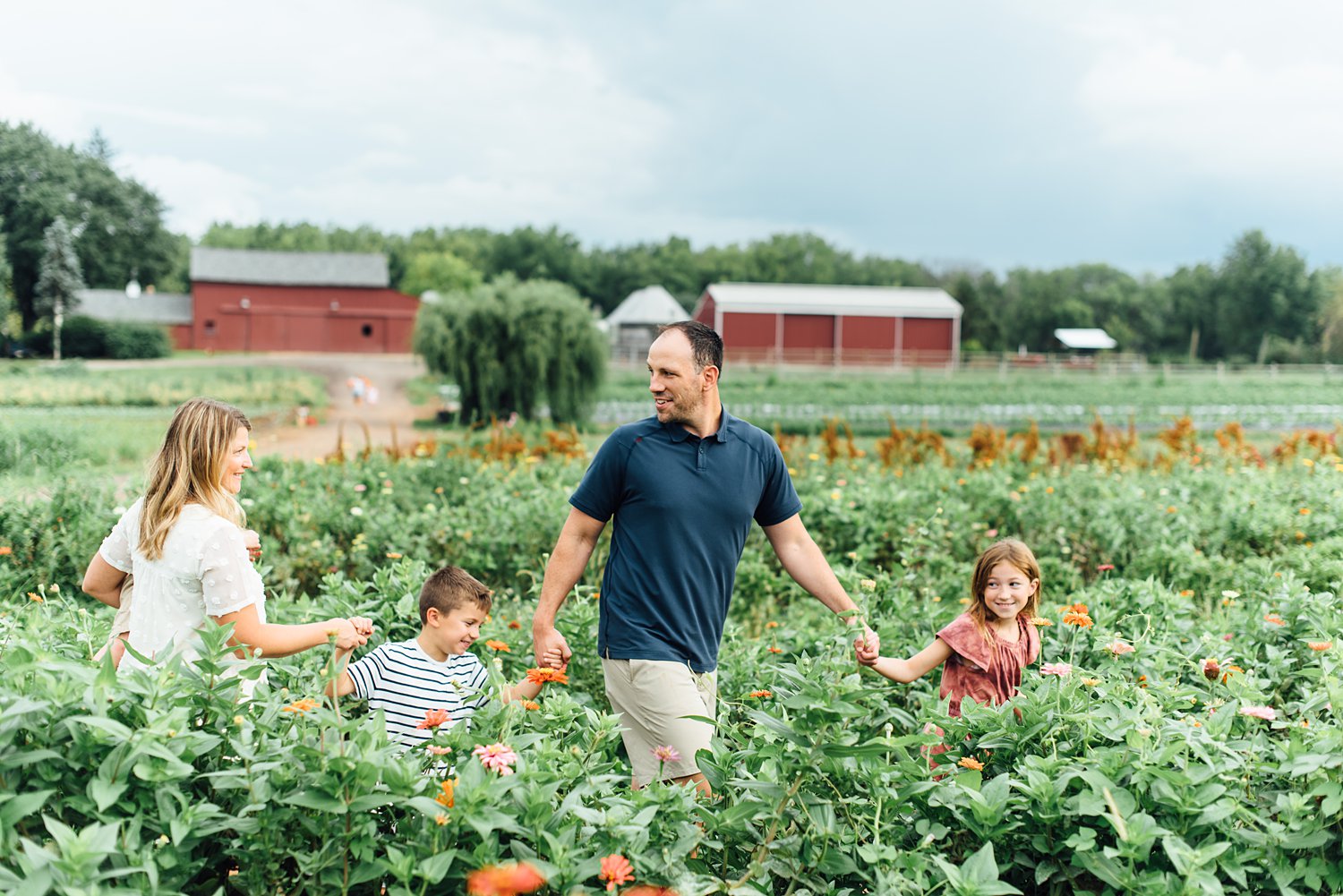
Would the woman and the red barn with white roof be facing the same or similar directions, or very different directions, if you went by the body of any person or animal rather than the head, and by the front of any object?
very different directions

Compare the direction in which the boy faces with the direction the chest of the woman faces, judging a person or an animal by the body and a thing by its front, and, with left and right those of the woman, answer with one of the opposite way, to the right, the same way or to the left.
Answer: to the right

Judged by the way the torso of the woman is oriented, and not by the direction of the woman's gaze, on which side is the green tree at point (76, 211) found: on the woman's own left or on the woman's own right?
on the woman's own left

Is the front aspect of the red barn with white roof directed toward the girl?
yes

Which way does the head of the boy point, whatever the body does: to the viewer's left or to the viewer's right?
to the viewer's right

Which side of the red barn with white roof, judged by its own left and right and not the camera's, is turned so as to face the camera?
front

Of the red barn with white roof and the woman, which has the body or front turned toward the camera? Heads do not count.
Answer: the red barn with white roof

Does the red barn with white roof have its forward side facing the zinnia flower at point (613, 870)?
yes

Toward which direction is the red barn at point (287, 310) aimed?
toward the camera

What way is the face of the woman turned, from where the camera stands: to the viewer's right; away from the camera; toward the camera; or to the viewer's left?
to the viewer's right

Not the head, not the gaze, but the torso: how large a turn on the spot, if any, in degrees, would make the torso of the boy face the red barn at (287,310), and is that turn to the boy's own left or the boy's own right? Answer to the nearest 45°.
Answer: approximately 135° to the boy's own left

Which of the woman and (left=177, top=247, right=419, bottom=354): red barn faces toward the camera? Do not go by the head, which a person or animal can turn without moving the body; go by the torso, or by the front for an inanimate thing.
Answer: the red barn

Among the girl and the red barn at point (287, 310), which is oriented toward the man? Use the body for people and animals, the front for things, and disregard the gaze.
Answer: the red barn

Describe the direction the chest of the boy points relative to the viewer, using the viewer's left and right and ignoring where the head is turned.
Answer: facing the viewer and to the right of the viewer

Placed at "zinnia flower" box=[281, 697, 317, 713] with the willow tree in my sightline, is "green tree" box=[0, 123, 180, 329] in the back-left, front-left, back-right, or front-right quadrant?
front-left

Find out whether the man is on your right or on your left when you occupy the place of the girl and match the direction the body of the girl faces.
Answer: on your right

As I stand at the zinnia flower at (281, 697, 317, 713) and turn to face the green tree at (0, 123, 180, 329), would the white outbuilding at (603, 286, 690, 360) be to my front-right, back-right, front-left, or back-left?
front-right

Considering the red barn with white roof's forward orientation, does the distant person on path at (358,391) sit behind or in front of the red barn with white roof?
in front
